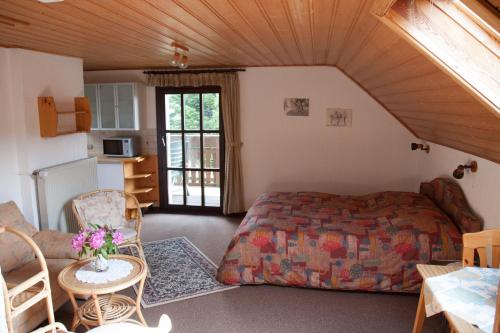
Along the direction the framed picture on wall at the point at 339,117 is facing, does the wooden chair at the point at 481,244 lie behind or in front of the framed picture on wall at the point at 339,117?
in front

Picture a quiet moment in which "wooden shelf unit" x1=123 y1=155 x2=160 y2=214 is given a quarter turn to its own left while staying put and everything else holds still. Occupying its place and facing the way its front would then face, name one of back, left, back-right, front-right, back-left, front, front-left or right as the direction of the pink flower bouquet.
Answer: back-right

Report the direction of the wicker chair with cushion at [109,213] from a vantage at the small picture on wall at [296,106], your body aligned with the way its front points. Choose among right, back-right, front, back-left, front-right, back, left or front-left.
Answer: front-right

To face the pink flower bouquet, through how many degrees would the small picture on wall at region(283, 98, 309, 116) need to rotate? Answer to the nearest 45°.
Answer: approximately 45° to its right

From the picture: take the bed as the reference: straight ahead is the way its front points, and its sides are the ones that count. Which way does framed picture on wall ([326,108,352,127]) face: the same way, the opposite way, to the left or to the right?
to the left

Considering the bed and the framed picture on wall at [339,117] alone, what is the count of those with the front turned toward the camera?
1

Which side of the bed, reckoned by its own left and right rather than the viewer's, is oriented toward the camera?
left

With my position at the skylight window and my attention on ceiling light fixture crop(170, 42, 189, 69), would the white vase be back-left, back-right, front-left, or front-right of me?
front-left

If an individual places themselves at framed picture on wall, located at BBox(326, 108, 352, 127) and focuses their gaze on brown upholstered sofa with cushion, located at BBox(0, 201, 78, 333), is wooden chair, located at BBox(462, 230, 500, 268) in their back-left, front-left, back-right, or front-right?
front-left

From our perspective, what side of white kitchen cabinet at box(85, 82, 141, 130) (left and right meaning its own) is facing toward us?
front

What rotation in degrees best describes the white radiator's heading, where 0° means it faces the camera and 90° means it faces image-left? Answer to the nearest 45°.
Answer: approximately 315°

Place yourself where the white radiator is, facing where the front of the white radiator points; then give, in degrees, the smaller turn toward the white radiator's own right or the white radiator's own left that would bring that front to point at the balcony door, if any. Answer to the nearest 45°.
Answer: approximately 90° to the white radiator's own left

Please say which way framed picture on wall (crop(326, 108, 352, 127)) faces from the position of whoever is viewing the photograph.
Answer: facing the viewer

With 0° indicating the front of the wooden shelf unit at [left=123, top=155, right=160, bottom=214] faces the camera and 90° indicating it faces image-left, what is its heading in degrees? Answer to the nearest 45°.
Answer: approximately 315°

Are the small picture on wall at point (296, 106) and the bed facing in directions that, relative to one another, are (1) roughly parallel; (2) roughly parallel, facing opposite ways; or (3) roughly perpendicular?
roughly perpendicular

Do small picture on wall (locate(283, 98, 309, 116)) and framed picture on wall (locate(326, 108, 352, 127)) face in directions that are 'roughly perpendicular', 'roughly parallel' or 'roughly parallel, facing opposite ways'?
roughly parallel

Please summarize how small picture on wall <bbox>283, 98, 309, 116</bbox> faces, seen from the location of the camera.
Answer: facing the viewer

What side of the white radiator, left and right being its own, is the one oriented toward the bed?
front

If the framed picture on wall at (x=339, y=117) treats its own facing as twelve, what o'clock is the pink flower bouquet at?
The pink flower bouquet is roughly at 1 o'clock from the framed picture on wall.
